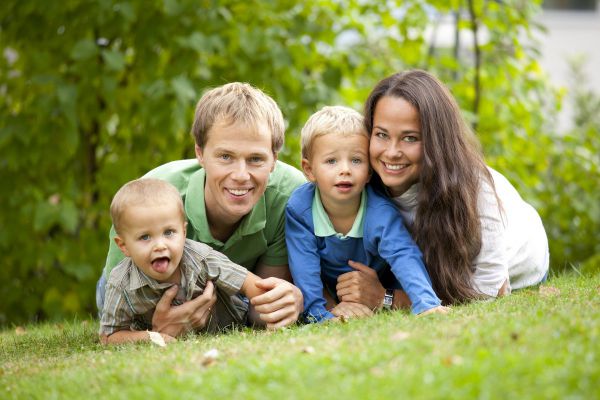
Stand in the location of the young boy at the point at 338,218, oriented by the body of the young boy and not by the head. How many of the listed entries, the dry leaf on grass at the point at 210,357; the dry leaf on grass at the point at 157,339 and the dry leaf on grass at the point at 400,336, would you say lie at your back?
0

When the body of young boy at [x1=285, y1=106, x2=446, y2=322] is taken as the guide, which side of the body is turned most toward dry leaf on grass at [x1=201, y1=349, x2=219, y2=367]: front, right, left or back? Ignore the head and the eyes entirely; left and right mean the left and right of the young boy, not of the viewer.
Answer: front

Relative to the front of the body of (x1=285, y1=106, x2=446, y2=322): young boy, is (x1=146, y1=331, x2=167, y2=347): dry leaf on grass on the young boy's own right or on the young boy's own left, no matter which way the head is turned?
on the young boy's own right

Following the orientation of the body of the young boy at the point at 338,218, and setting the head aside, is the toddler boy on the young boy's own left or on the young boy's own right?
on the young boy's own right

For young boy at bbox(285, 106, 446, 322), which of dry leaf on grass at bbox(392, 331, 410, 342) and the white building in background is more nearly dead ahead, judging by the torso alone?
the dry leaf on grass

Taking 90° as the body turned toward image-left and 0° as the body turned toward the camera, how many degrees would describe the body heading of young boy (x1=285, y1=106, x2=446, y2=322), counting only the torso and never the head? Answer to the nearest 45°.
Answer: approximately 0°

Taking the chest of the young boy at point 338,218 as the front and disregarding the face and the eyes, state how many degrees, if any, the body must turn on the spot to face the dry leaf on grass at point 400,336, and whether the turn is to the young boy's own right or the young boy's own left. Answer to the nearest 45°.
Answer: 0° — they already face it

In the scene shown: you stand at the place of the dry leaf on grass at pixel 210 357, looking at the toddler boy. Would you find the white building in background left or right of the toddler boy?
right

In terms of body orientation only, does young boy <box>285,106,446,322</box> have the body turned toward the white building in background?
no
